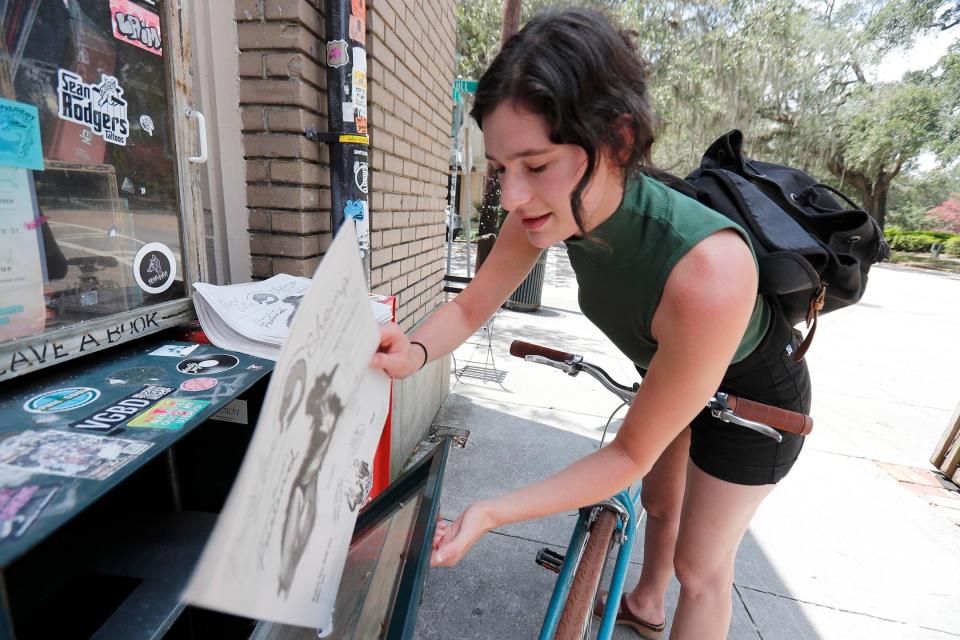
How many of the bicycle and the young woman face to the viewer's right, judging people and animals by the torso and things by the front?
0

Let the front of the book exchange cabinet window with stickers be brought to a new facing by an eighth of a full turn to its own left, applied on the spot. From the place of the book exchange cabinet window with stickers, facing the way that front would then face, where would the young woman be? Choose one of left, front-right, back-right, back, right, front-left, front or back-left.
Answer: front-right

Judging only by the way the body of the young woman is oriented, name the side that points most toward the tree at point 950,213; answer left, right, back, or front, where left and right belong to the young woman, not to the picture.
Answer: back

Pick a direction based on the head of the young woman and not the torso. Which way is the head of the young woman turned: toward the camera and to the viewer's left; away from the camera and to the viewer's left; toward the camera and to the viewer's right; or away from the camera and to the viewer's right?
toward the camera and to the viewer's left

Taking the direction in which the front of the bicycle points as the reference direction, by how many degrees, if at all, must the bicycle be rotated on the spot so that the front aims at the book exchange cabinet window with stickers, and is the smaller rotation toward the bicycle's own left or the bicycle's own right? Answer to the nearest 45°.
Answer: approximately 45° to the bicycle's own right

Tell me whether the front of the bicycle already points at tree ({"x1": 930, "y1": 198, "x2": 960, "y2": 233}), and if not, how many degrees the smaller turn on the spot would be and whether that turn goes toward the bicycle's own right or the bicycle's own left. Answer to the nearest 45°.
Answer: approximately 180°

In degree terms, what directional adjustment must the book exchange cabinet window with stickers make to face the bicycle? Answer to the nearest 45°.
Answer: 0° — it already faces it

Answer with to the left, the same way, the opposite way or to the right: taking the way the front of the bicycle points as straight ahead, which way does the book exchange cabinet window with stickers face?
to the left

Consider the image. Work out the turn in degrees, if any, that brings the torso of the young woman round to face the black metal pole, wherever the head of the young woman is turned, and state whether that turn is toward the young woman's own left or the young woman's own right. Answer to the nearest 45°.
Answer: approximately 90° to the young woman's own right

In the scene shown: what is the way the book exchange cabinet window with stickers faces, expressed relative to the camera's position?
facing the viewer and to the right of the viewer

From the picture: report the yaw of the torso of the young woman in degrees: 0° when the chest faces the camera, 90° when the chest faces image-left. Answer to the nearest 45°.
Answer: approximately 45°

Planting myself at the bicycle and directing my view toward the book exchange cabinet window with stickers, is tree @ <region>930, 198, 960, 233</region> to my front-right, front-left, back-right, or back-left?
back-right

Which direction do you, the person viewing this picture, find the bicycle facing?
facing the viewer

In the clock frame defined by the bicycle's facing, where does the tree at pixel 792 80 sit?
The tree is roughly at 6 o'clock from the bicycle.
